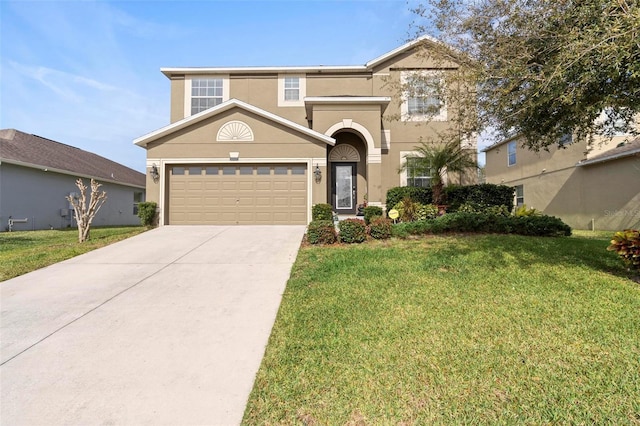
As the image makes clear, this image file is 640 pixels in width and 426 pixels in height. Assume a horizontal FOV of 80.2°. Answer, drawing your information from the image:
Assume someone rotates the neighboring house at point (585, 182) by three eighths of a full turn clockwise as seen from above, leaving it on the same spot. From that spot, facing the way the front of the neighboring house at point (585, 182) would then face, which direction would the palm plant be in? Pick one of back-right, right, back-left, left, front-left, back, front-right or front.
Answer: front-left

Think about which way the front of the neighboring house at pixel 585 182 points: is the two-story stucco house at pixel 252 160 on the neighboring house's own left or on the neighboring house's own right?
on the neighboring house's own right

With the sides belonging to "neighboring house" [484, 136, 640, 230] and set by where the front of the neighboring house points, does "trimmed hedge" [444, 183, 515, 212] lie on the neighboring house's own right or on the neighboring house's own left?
on the neighboring house's own right

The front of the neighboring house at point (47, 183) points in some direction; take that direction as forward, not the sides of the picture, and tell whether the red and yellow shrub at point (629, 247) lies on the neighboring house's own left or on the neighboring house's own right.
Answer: on the neighboring house's own left

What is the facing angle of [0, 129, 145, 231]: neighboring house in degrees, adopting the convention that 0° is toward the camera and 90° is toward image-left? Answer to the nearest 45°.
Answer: approximately 45°

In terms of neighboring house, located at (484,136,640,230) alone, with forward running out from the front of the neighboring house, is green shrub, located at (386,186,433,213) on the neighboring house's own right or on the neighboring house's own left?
on the neighboring house's own right

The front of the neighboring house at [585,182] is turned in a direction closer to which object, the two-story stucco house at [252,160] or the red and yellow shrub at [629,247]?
the red and yellow shrub

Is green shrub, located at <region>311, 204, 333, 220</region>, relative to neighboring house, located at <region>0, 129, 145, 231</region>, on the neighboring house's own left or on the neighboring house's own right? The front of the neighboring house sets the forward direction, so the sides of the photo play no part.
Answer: on the neighboring house's own left

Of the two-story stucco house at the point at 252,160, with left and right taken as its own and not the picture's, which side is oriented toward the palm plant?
left
